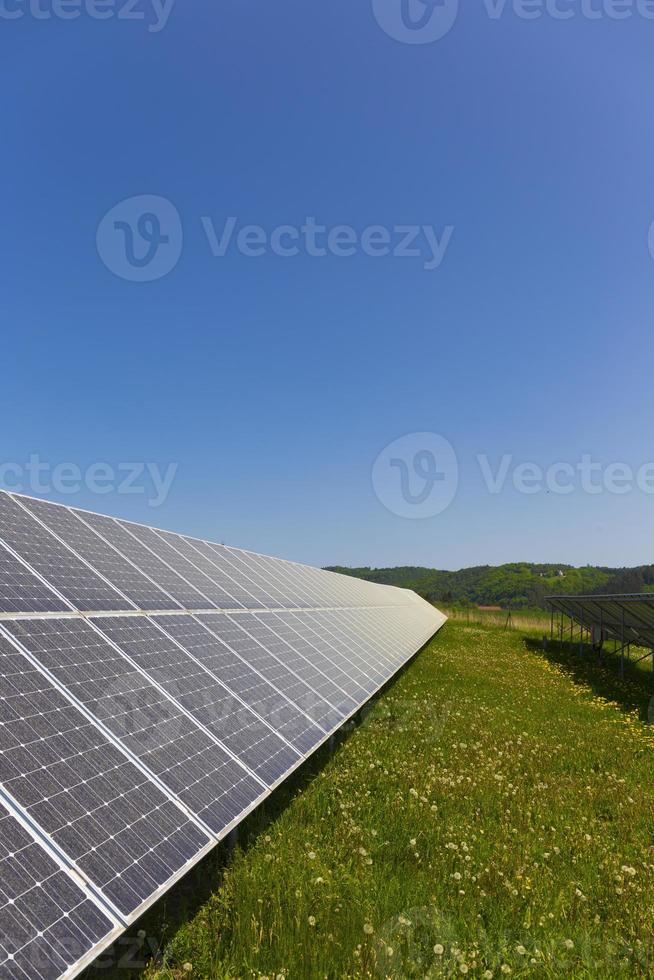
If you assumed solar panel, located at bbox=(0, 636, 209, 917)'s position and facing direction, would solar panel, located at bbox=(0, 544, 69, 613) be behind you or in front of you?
behind

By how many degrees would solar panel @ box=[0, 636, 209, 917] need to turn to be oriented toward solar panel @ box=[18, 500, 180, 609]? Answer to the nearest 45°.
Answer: approximately 135° to its left

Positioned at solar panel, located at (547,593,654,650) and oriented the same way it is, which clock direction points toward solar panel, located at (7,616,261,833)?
solar panel, located at (7,616,261,833) is roughly at 5 o'clock from solar panel, located at (547,593,654,650).

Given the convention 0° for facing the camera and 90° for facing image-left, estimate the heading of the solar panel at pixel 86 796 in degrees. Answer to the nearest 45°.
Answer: approximately 315°

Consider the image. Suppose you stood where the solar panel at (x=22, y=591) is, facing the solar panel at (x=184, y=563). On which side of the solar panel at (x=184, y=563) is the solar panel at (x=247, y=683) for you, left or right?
right

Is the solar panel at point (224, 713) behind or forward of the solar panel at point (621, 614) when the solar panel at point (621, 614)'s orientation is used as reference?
behind

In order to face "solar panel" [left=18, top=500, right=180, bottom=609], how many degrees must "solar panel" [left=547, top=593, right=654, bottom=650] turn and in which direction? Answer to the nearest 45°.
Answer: approximately 135° to its right

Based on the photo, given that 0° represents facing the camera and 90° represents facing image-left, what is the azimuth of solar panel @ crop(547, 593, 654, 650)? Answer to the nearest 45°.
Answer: approximately 225°

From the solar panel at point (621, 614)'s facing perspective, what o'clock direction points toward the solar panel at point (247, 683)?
the solar panel at point (247, 683) is roughly at 5 o'clock from the solar panel at point (621, 614).

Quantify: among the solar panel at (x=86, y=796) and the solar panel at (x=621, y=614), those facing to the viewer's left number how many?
0

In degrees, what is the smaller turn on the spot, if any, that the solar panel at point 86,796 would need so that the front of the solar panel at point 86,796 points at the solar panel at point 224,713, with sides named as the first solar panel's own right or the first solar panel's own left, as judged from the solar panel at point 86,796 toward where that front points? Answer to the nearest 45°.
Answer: approximately 90° to the first solar panel's own left

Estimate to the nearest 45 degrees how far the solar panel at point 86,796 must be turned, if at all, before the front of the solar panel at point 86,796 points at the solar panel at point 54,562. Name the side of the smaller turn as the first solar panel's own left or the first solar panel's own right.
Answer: approximately 135° to the first solar panel's own left

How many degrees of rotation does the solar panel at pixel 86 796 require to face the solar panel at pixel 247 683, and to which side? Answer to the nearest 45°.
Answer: approximately 90° to its left
